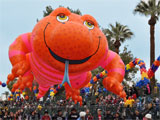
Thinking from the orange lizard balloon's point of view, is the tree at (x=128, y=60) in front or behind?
behind

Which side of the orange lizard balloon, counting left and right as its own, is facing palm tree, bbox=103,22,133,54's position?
back

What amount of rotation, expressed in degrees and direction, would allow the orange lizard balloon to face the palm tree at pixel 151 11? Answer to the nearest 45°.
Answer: approximately 135° to its left

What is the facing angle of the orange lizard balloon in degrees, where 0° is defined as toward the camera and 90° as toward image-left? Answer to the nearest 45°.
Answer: approximately 0°
